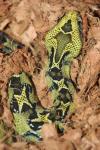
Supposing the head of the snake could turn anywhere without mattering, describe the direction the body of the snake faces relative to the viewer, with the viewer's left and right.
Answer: facing away from the viewer
